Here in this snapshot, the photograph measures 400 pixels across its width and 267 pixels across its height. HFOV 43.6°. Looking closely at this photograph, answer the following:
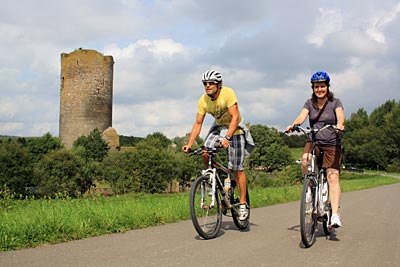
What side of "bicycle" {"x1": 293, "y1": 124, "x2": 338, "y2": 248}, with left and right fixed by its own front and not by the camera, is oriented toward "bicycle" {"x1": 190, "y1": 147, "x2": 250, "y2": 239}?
right

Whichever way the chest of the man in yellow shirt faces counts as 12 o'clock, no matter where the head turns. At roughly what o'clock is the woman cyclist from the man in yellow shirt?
The woman cyclist is roughly at 8 o'clock from the man in yellow shirt.

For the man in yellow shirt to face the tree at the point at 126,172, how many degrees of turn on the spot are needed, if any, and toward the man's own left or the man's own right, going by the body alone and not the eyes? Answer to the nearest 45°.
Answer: approximately 135° to the man's own right

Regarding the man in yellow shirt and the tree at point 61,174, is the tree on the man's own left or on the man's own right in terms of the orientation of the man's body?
on the man's own right

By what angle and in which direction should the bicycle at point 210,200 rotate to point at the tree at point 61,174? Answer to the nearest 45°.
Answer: approximately 135° to its right

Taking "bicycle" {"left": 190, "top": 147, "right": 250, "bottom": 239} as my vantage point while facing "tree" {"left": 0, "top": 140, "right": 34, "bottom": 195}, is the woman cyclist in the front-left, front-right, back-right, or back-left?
back-right

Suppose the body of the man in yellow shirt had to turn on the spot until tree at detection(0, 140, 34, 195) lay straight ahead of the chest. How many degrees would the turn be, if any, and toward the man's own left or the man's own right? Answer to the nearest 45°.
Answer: approximately 90° to the man's own right

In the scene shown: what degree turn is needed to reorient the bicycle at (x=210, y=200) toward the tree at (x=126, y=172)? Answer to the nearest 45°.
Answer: approximately 135° to its right

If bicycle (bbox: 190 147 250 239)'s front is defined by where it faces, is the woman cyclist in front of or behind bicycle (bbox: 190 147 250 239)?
behind
